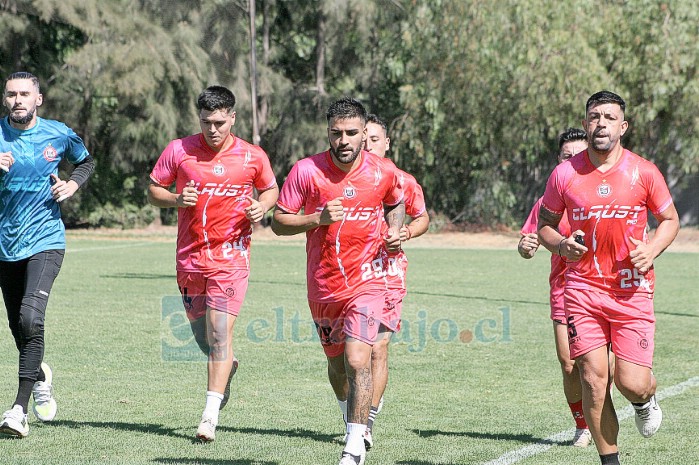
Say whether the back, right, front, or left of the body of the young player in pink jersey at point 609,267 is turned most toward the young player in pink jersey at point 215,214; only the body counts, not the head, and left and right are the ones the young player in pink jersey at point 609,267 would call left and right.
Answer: right

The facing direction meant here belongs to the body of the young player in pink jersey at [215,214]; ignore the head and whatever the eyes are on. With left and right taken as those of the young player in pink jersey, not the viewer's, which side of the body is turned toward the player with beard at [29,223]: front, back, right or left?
right

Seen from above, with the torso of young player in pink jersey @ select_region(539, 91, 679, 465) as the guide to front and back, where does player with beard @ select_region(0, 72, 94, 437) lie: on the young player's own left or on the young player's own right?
on the young player's own right

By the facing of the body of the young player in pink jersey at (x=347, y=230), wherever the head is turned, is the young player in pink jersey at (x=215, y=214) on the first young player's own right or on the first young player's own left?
on the first young player's own right

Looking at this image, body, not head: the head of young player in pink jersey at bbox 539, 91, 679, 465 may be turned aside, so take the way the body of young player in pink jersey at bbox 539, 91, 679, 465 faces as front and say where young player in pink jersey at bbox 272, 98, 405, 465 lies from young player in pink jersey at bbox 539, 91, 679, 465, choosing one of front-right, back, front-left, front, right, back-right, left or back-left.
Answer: right

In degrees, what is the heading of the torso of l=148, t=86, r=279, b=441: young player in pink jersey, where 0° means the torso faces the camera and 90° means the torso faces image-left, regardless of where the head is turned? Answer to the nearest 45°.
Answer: approximately 0°

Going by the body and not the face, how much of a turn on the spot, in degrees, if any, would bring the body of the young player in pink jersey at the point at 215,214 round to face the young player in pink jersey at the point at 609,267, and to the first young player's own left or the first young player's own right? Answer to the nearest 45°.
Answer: approximately 45° to the first young player's own left

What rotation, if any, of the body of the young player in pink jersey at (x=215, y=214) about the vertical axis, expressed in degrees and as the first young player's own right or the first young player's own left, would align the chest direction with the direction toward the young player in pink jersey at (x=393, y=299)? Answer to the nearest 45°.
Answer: approximately 90° to the first young player's own left
